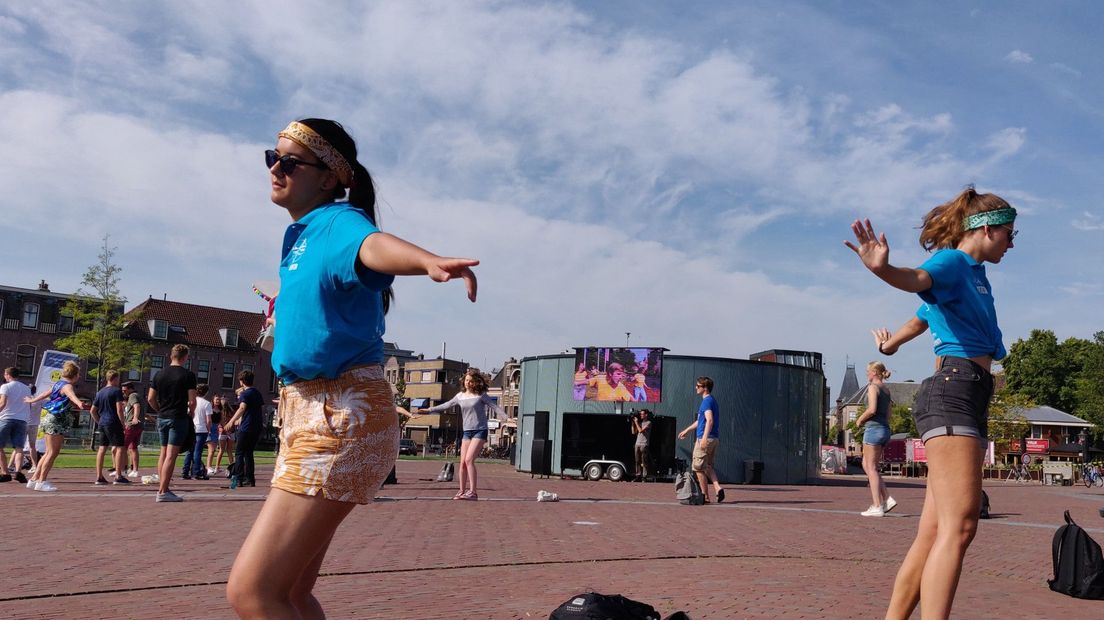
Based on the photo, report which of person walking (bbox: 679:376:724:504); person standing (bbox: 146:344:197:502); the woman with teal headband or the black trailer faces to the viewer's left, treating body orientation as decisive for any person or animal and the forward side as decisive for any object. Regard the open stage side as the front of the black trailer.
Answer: person walking (bbox: 679:376:724:504)

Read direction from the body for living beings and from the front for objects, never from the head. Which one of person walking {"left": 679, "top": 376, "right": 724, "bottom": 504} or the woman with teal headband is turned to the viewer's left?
the person walking

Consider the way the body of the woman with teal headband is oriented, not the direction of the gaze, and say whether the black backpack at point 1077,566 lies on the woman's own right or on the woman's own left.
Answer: on the woman's own left

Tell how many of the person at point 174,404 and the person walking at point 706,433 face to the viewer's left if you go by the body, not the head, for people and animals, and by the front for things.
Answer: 1

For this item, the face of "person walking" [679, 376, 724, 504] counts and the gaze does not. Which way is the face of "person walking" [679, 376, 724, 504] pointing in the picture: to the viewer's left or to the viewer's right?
to the viewer's left

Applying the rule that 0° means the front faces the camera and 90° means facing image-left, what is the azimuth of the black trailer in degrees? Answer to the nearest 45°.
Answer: approximately 270°

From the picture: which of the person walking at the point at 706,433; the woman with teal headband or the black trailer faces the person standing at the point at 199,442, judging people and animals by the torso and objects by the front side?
the person walking at the point at 706,433

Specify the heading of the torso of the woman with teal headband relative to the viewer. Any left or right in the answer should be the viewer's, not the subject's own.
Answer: facing to the right of the viewer

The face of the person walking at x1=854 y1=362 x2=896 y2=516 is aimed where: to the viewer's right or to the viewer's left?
to the viewer's left

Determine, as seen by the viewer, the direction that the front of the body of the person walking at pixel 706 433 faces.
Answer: to the viewer's left

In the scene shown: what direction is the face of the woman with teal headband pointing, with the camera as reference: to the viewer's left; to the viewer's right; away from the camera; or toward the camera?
to the viewer's right
